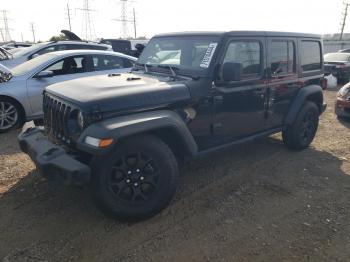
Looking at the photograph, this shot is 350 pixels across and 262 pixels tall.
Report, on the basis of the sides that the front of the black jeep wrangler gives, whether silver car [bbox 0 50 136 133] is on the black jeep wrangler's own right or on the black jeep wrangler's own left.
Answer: on the black jeep wrangler's own right

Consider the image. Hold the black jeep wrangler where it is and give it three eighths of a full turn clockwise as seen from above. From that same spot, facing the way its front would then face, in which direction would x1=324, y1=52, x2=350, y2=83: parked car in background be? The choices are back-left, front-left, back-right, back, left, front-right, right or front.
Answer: front-right

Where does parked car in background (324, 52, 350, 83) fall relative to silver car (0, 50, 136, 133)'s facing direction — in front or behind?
behind

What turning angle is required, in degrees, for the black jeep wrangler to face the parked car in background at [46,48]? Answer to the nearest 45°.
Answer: approximately 90° to its right

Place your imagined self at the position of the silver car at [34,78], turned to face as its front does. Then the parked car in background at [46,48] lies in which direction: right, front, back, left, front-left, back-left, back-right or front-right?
back-right

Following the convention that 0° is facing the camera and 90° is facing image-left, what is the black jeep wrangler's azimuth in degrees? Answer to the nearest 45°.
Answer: approximately 45°

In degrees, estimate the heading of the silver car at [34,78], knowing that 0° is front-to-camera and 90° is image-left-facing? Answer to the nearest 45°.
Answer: approximately 45°
